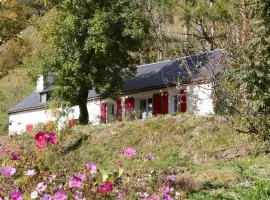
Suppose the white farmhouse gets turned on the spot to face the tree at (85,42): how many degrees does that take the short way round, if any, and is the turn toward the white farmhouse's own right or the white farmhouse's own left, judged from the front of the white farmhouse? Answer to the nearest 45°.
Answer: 0° — it already faces it

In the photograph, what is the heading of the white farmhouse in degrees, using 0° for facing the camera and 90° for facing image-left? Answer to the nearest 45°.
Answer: approximately 45°

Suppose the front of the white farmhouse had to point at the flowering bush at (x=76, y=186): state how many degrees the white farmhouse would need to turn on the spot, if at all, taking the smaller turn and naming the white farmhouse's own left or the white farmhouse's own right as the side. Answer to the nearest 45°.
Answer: approximately 45° to the white farmhouse's own left
